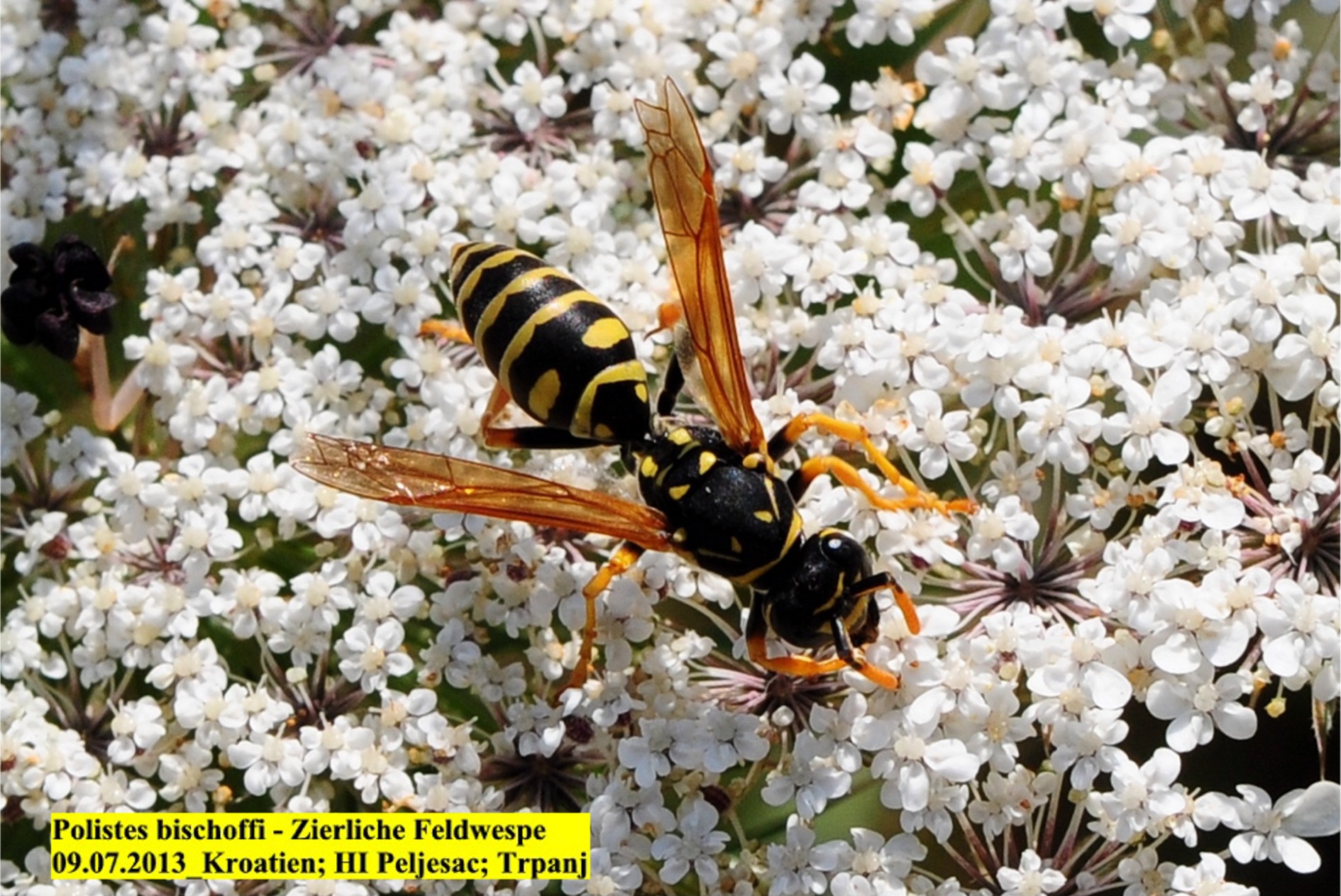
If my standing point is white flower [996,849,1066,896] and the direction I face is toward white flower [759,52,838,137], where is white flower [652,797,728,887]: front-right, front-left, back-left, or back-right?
front-left

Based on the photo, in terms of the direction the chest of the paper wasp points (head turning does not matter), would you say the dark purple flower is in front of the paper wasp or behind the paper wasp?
behind

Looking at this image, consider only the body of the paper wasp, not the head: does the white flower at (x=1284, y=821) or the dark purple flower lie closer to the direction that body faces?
the white flower

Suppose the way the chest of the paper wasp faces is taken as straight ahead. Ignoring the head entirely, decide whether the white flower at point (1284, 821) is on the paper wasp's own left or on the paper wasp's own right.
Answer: on the paper wasp's own left

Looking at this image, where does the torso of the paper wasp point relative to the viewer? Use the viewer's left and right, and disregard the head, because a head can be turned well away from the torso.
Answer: facing the viewer and to the right of the viewer
